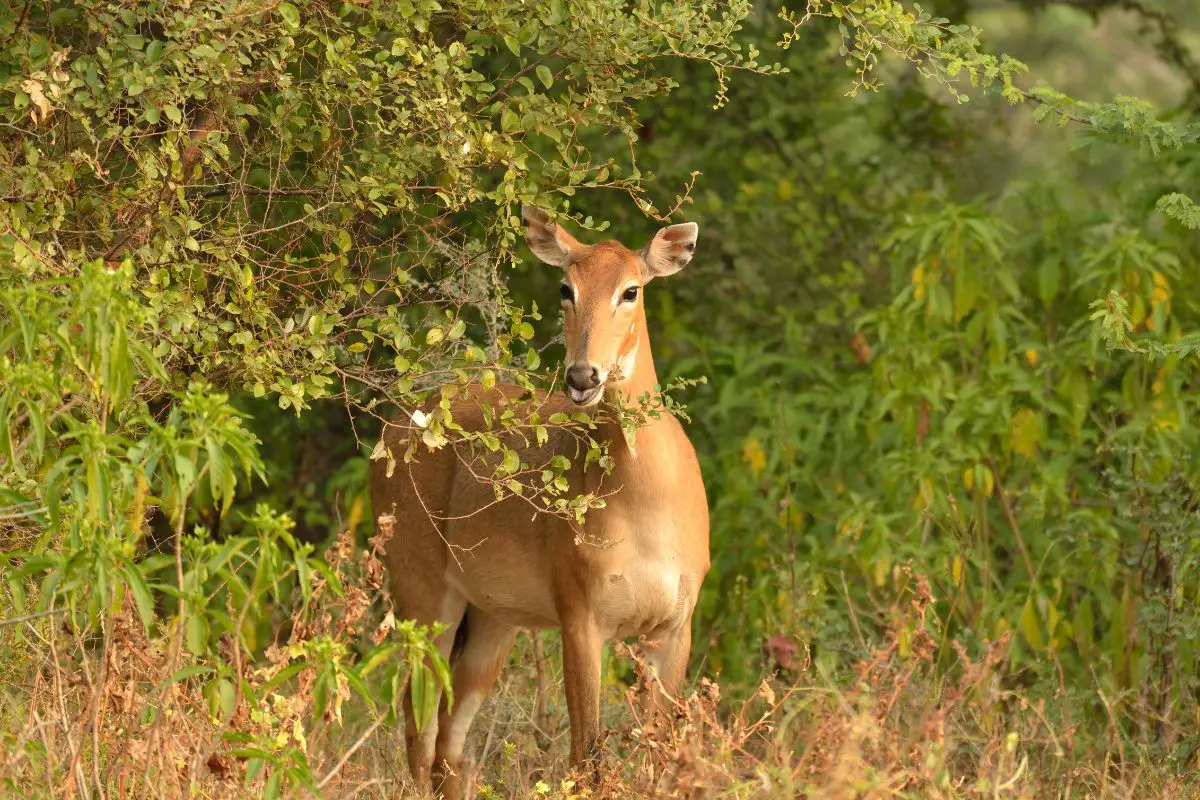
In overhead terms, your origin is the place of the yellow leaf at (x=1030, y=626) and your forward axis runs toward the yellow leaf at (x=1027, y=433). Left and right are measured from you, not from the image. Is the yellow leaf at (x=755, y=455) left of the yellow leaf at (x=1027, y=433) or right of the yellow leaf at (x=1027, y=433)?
left

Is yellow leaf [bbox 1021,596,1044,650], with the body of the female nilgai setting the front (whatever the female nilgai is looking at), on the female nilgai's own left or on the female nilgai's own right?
on the female nilgai's own left

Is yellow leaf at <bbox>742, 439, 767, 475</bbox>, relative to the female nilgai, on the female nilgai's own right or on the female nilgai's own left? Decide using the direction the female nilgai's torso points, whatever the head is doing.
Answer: on the female nilgai's own left

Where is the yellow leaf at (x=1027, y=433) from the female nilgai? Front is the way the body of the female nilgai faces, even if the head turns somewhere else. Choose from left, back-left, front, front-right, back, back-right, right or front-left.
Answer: left

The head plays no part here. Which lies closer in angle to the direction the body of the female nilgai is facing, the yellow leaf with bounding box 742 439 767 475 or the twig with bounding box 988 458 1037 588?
the twig

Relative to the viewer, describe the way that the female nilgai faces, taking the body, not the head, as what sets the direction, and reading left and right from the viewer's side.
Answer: facing the viewer and to the right of the viewer

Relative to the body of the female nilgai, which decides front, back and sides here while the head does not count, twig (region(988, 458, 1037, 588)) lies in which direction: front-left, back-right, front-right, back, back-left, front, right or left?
left

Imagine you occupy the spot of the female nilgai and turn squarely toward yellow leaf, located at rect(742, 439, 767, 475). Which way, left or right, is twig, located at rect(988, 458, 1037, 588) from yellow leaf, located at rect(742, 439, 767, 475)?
right
